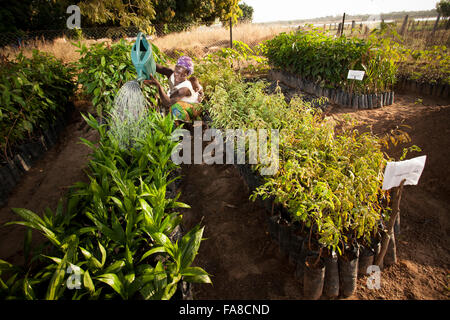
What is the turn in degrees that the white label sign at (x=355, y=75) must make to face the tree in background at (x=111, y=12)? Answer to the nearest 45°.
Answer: approximately 135° to its right

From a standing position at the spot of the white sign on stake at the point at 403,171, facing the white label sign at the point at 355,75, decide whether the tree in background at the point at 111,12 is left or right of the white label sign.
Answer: left

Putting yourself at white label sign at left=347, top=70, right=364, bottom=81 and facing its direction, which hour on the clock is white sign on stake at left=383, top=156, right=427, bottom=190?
The white sign on stake is roughly at 12 o'clock from the white label sign.

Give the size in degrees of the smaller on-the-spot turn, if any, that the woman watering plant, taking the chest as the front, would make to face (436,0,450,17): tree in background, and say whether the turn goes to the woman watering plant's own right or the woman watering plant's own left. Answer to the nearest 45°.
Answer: approximately 180°

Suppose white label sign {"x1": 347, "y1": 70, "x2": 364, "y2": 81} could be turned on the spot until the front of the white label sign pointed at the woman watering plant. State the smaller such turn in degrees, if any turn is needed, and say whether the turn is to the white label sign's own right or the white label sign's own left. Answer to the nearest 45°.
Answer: approximately 45° to the white label sign's own right

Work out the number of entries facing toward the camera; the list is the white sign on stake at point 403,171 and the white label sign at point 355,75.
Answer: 2

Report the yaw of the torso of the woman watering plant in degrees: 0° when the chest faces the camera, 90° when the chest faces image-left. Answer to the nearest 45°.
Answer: approximately 45°

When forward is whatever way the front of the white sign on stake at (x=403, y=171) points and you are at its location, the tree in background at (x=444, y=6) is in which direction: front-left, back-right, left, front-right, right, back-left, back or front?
back
